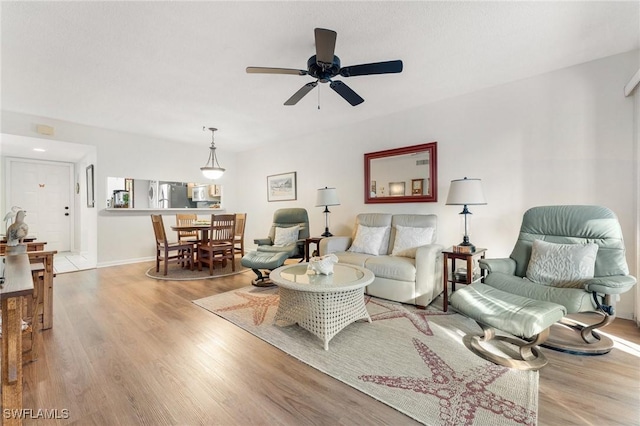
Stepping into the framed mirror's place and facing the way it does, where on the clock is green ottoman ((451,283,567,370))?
The green ottoman is roughly at 10 o'clock from the framed mirror.

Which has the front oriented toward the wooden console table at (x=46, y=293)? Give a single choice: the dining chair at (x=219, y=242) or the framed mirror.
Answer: the framed mirror

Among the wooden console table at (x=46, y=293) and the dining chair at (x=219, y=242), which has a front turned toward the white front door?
the dining chair

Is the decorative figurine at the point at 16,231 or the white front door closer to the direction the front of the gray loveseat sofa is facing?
the decorative figurine

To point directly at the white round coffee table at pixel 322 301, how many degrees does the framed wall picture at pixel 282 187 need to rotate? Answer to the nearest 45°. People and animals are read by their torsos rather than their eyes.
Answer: approximately 45° to its left

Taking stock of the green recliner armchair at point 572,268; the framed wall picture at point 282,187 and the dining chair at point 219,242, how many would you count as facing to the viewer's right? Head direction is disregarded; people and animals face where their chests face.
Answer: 0

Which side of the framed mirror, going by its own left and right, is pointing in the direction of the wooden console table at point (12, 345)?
front

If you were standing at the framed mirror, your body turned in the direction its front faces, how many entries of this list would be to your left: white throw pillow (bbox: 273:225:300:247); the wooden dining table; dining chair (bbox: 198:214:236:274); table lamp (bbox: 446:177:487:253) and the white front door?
1

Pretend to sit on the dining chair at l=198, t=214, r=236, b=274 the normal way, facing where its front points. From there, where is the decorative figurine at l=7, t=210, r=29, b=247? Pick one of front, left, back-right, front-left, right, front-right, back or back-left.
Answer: left

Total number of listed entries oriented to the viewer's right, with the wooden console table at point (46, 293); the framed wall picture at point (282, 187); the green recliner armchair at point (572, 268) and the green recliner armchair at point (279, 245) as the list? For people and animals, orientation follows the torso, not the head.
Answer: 1

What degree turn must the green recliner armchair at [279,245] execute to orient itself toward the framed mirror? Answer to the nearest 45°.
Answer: approximately 135° to its left

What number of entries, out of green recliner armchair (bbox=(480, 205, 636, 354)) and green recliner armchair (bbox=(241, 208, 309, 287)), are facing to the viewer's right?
0

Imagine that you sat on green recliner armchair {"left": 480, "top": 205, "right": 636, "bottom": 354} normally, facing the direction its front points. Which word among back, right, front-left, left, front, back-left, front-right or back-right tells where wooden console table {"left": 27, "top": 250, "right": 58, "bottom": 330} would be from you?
front

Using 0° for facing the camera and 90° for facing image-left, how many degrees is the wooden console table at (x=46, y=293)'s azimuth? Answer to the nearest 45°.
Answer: approximately 270°
